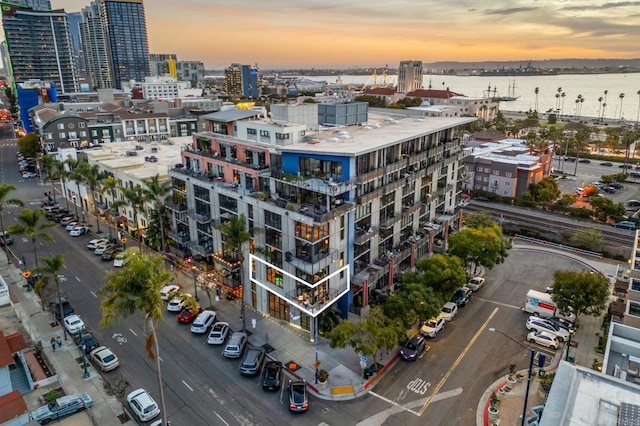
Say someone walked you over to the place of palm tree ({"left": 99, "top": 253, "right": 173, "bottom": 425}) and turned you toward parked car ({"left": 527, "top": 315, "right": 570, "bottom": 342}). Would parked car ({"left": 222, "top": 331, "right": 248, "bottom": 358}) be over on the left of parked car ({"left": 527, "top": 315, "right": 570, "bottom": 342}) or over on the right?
left

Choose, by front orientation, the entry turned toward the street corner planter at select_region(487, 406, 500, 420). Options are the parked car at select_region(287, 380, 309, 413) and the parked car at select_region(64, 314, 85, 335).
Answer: the parked car at select_region(64, 314, 85, 335)

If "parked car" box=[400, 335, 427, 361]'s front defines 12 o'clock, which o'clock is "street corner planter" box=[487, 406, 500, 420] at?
The street corner planter is roughly at 9 o'clock from the parked car.

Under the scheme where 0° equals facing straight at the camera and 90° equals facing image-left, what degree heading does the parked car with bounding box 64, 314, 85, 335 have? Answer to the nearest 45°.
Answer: approximately 315°

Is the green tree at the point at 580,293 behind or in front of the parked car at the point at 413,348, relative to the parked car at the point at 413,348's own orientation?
behind

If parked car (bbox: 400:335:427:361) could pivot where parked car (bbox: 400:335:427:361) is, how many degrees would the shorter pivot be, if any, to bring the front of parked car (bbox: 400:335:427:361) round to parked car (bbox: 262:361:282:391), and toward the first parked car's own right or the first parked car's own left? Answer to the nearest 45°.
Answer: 0° — it already faces it
